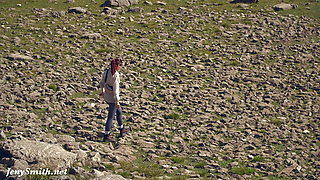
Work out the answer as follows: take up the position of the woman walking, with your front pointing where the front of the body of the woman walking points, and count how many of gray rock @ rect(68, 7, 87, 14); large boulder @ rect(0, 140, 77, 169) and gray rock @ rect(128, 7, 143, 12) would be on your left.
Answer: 2

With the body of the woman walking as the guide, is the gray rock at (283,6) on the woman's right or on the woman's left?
on the woman's left

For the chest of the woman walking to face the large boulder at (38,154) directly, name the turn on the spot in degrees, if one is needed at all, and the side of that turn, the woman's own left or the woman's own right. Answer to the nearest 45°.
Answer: approximately 135° to the woman's own right

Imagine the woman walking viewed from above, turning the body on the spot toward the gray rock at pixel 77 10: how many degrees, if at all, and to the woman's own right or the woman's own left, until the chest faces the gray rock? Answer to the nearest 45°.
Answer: approximately 90° to the woman's own left

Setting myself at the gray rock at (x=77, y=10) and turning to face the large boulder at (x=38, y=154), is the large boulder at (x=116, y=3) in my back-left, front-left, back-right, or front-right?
back-left

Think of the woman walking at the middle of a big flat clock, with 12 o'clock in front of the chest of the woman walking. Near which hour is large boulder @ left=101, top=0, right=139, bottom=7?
The large boulder is roughly at 9 o'clock from the woman walking.

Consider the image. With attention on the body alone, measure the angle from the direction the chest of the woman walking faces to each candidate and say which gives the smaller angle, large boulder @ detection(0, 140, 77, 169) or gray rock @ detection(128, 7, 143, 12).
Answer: the gray rock

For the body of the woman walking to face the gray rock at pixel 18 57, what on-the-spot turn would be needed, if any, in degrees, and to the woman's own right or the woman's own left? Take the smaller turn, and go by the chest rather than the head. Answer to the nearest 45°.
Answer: approximately 135° to the woman's own left

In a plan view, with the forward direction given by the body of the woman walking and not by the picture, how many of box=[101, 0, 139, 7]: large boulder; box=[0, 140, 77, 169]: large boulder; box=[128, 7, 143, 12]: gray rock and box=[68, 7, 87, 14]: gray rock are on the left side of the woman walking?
3

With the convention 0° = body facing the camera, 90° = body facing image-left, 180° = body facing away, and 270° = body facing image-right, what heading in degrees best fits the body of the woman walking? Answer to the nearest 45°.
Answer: approximately 270°

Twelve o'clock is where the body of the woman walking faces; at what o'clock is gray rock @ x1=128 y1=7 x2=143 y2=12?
The gray rock is roughly at 9 o'clock from the woman walking.

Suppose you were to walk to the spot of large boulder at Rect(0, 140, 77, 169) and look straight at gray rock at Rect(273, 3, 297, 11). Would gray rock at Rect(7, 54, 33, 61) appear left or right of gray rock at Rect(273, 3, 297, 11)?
left
